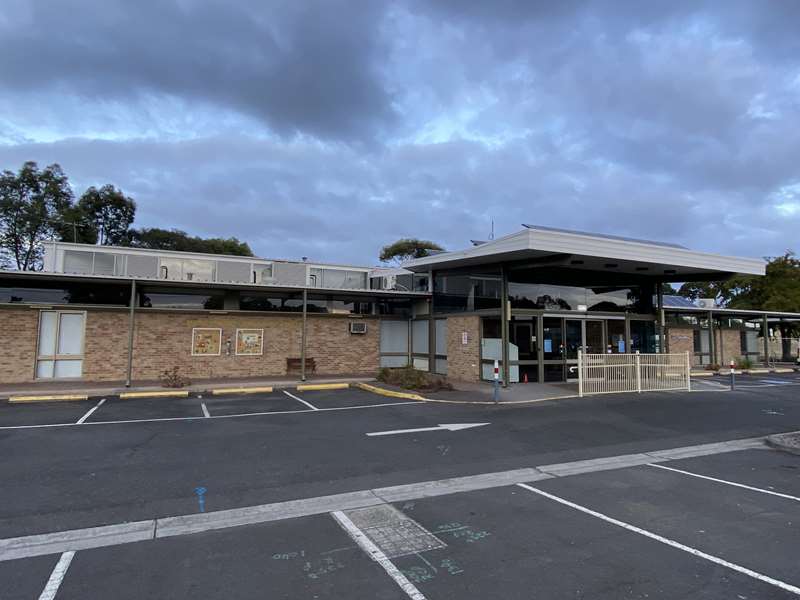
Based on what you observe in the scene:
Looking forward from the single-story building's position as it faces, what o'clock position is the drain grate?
The drain grate is roughly at 1 o'clock from the single-story building.

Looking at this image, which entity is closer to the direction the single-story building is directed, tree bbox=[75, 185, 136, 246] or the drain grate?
the drain grate

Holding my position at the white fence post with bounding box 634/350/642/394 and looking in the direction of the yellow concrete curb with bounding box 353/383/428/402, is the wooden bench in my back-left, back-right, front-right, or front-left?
front-right

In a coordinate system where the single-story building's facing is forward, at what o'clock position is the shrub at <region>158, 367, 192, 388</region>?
The shrub is roughly at 2 o'clock from the single-story building.

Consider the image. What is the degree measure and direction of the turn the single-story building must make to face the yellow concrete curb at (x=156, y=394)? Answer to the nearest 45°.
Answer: approximately 90° to its right

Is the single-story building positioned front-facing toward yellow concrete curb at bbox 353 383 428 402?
yes

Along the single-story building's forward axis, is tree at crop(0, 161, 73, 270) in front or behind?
behind

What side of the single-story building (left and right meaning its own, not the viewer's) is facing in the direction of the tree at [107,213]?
back

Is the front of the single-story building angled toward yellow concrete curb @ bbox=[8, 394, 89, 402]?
no

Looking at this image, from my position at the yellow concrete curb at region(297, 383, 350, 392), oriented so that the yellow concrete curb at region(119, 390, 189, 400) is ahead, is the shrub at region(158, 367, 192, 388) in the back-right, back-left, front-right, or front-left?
front-right
